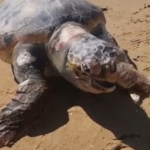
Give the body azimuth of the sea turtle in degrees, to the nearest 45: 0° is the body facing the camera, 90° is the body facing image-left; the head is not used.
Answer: approximately 315°
